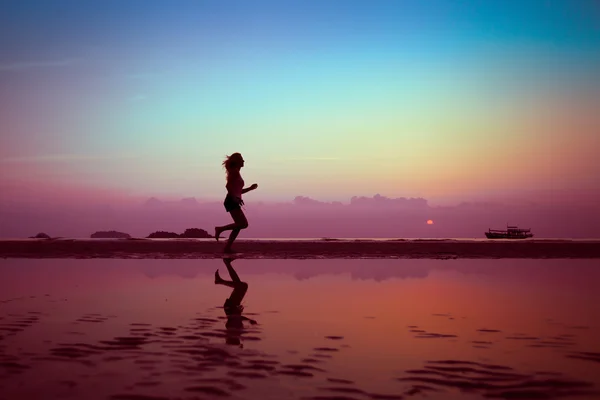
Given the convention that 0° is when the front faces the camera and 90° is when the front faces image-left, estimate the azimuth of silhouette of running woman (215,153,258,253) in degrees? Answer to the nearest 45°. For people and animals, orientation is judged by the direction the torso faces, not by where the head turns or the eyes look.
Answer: approximately 270°
